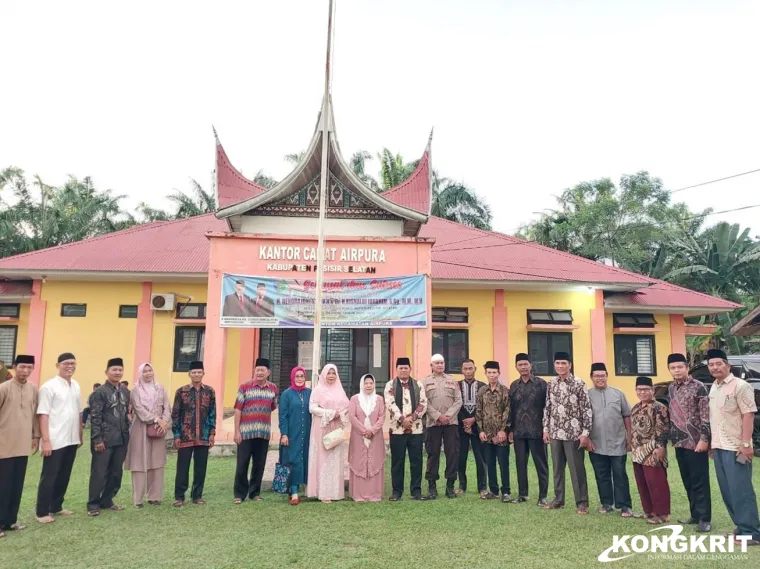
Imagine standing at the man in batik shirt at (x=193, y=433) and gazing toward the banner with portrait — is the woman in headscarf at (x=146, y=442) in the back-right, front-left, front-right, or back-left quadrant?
back-left

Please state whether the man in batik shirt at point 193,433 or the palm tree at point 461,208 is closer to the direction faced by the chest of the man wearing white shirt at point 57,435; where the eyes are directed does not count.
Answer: the man in batik shirt

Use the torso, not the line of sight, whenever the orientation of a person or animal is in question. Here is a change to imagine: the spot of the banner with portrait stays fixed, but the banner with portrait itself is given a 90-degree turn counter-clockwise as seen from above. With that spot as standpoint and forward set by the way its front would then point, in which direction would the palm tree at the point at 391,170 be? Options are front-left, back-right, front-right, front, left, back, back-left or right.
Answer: left

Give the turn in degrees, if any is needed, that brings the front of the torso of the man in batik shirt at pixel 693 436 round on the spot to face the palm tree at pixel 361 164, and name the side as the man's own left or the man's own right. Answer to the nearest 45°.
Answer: approximately 90° to the man's own right

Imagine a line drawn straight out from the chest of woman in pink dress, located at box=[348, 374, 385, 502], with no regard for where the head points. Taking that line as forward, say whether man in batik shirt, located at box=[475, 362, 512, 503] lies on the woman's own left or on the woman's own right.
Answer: on the woman's own left

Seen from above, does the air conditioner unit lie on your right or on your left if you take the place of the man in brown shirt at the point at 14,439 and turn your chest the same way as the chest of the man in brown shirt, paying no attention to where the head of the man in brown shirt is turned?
on your left

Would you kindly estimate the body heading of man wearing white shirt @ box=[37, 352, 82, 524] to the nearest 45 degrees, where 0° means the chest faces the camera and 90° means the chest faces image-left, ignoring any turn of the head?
approximately 315°

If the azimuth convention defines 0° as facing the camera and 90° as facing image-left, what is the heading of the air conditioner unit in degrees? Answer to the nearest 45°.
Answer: approximately 0°

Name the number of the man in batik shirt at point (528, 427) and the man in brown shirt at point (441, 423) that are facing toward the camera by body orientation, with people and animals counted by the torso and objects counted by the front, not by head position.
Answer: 2
